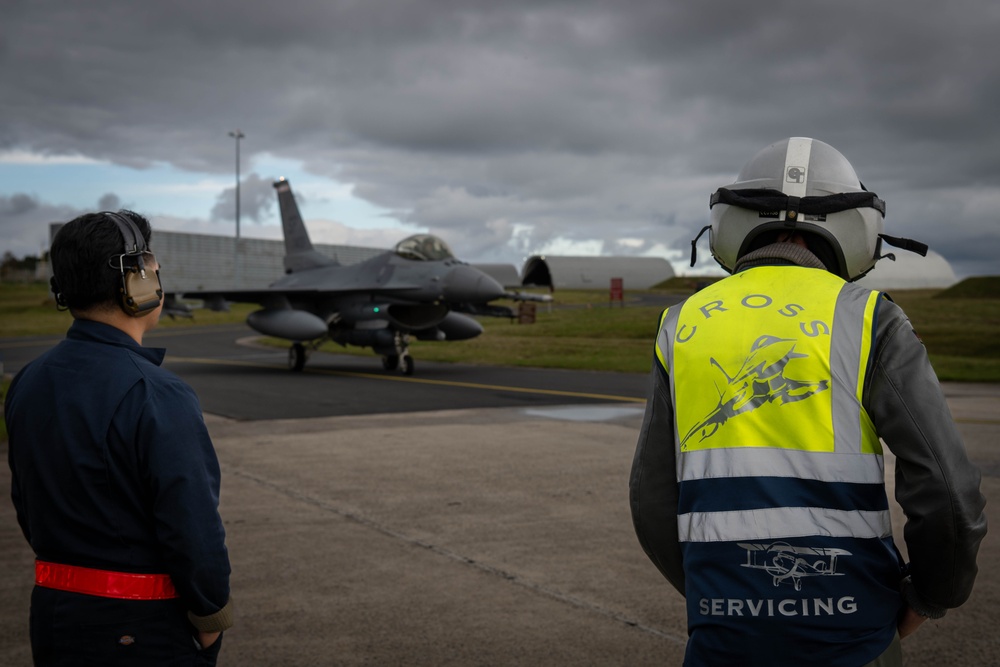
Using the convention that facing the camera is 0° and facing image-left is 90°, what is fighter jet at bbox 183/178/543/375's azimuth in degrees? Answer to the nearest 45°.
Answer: approximately 315°
